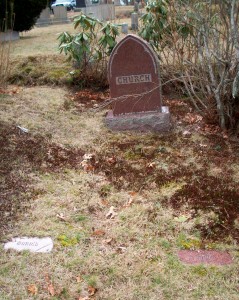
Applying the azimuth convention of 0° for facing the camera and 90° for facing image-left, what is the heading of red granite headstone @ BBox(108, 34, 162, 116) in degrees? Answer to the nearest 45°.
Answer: approximately 0°

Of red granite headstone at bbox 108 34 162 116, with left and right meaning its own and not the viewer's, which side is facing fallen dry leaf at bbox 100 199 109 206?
front

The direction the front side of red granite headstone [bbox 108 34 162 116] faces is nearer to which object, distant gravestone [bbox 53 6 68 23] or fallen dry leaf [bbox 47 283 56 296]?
the fallen dry leaf

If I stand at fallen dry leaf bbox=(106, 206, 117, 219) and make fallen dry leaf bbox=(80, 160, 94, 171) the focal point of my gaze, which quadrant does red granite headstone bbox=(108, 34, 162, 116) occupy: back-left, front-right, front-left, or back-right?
front-right

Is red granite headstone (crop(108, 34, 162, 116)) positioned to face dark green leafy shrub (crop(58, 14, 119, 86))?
no

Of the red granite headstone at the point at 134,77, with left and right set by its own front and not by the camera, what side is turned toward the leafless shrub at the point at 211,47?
left

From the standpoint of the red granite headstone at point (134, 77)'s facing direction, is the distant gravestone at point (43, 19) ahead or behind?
behind

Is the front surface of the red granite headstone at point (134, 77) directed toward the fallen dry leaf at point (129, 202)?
yes

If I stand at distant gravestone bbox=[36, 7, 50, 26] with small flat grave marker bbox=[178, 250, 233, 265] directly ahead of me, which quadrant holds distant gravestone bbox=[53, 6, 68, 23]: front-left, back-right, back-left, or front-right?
back-left

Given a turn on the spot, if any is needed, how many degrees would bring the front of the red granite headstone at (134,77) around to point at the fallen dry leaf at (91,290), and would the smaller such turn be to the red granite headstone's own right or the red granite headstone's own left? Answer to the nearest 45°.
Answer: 0° — it already faces it

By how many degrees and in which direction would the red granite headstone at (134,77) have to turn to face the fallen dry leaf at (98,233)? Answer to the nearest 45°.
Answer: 0° — it already faces it

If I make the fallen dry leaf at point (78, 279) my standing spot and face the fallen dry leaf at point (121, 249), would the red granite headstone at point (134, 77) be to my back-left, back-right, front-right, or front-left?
front-left

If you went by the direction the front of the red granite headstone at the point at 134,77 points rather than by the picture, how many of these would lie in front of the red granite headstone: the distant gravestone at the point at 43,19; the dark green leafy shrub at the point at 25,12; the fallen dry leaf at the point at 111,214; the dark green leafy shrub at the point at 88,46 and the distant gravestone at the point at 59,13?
1

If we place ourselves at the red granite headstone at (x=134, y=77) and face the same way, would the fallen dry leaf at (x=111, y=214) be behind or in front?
in front

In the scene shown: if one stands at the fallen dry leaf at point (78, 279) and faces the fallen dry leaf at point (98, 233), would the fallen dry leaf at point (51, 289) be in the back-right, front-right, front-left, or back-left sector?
back-left

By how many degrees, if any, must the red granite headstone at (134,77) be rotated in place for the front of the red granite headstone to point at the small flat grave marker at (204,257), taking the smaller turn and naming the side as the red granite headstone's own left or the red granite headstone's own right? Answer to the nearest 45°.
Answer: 0° — it already faces it

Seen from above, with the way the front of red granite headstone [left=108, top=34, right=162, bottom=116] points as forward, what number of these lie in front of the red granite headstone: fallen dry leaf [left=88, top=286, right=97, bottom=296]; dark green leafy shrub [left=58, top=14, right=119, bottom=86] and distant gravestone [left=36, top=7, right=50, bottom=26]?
1

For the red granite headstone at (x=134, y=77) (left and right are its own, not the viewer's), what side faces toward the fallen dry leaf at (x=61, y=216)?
front
